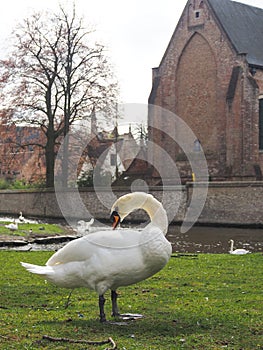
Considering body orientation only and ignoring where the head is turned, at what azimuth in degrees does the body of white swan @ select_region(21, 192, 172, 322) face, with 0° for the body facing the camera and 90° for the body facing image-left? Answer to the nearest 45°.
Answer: approximately 270°

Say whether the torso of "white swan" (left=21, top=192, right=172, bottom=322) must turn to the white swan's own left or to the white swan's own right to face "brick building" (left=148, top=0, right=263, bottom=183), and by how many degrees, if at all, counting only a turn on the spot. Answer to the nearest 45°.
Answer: approximately 90° to the white swan's own left

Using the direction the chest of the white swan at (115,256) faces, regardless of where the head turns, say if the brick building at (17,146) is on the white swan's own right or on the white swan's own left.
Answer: on the white swan's own left
